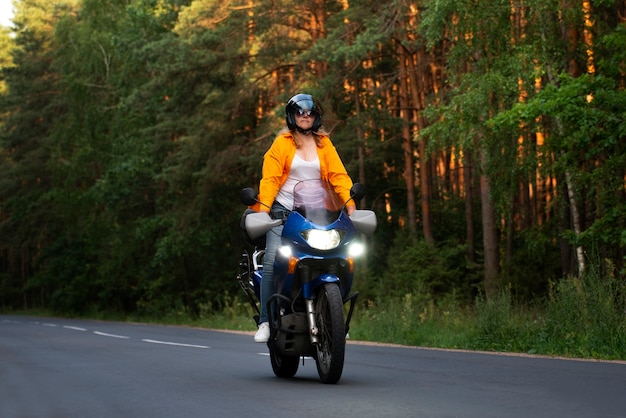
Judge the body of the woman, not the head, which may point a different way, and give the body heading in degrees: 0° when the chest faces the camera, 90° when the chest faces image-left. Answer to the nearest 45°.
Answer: approximately 0°
